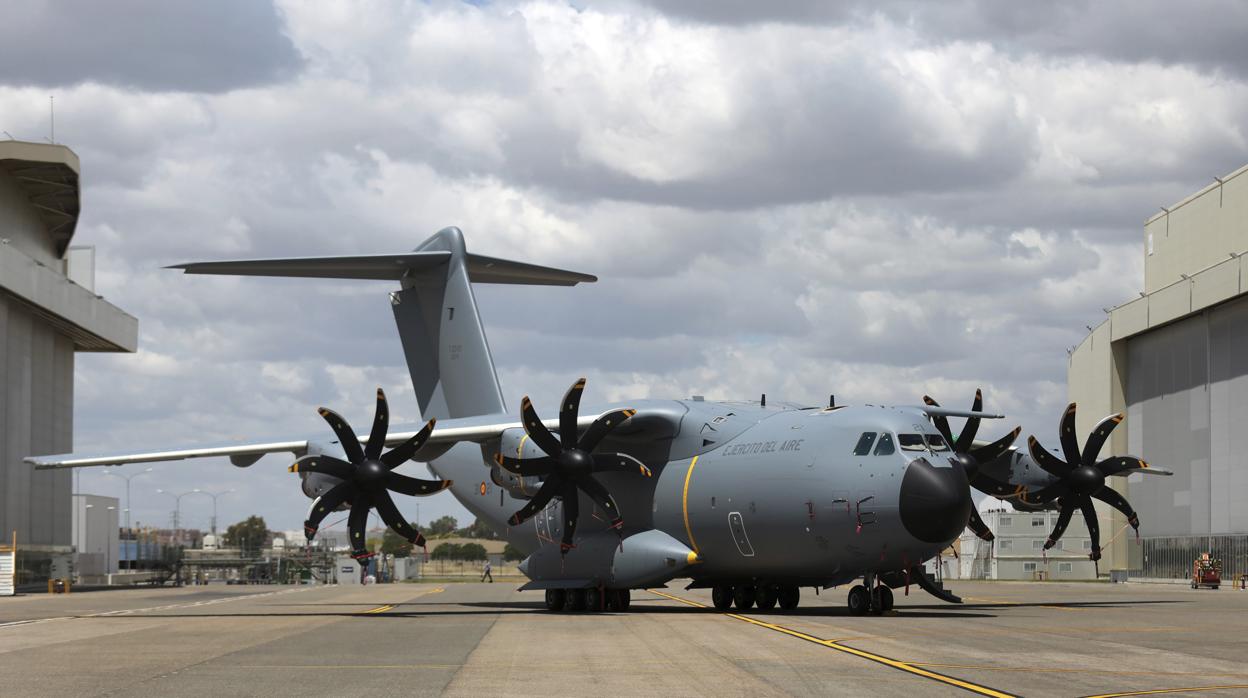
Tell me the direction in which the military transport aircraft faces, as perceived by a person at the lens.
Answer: facing the viewer and to the right of the viewer
